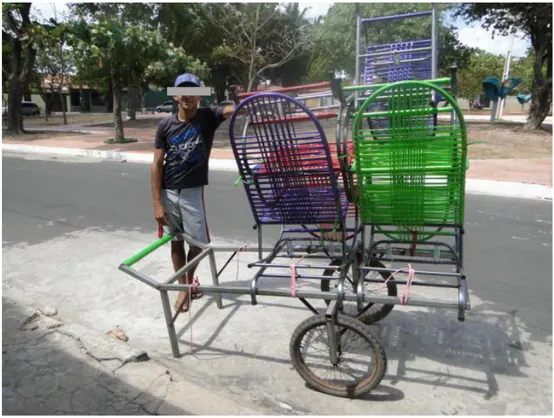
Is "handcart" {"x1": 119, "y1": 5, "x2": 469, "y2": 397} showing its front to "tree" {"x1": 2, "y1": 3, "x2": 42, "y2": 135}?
no

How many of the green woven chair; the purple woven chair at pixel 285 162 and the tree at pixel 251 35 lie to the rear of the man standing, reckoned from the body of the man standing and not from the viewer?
1

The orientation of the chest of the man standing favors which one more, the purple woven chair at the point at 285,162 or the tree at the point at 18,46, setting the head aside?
the purple woven chair

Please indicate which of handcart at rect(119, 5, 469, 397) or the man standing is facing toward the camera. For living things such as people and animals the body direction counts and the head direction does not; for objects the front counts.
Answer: the man standing

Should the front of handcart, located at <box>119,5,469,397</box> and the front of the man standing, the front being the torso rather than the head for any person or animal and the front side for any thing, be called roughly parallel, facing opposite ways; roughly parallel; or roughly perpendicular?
roughly perpendicular

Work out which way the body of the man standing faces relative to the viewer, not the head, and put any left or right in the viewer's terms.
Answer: facing the viewer
